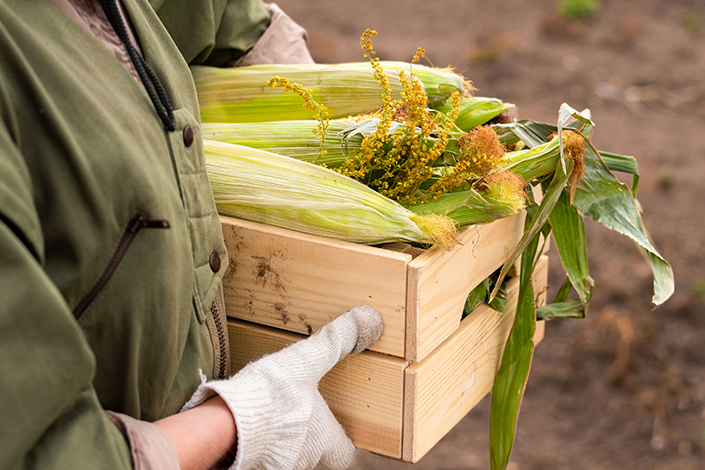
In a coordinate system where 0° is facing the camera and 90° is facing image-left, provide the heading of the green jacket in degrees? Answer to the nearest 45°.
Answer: approximately 315°

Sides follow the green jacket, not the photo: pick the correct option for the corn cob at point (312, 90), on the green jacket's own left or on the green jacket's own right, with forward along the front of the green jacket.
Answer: on the green jacket's own left
